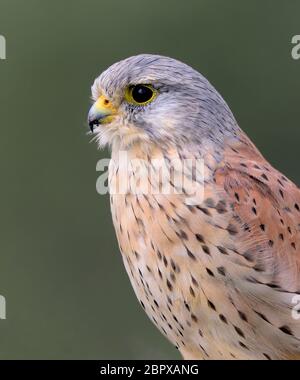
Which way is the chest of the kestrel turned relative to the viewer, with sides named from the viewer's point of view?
facing the viewer and to the left of the viewer
